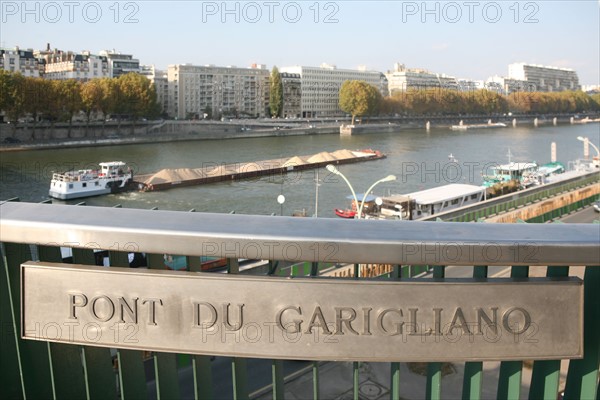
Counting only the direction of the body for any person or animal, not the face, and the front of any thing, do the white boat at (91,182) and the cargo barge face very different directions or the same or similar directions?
same or similar directions

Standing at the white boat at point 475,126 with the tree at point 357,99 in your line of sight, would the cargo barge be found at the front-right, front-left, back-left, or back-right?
front-left

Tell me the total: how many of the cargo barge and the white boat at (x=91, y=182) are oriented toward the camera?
0

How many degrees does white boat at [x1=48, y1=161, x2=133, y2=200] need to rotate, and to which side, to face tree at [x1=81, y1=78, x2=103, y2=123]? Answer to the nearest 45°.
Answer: approximately 45° to its left

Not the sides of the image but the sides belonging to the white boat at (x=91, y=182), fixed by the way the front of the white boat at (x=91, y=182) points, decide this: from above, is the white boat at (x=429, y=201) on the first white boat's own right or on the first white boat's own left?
on the first white boat's own right

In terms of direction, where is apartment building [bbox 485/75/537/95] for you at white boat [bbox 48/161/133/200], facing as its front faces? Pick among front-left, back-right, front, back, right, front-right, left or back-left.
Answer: front

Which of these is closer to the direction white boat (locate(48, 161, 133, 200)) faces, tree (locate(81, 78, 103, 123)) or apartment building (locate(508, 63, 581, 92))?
the apartment building

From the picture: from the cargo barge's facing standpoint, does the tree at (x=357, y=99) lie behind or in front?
in front

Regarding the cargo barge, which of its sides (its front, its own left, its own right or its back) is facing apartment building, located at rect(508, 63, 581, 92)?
front

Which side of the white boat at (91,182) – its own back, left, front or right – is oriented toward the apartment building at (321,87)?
front

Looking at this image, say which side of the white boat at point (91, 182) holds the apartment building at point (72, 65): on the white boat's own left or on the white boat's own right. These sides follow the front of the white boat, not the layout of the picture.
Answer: on the white boat's own left

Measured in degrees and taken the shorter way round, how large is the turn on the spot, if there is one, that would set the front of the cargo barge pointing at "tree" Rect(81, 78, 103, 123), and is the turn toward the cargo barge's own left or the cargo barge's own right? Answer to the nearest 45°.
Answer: approximately 90° to the cargo barge's own left

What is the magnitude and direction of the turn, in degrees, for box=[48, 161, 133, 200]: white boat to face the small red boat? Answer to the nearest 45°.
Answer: approximately 90° to its right

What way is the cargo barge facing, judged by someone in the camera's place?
facing away from the viewer and to the right of the viewer

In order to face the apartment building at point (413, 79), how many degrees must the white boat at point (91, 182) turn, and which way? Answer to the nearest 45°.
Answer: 0° — it already faces it

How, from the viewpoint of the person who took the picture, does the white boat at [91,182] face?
facing away from the viewer and to the right of the viewer

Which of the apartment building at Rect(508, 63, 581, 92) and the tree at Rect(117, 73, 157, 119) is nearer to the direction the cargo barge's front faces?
the apartment building

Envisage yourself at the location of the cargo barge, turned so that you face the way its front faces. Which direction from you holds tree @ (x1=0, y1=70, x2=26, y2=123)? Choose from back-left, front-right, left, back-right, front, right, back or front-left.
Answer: left

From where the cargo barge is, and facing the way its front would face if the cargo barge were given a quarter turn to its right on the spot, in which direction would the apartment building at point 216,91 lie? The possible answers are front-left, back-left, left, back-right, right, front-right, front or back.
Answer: back-left

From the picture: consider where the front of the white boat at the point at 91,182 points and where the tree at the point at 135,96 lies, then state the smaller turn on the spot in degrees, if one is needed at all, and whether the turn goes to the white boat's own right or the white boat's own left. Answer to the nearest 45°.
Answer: approximately 45° to the white boat's own left
